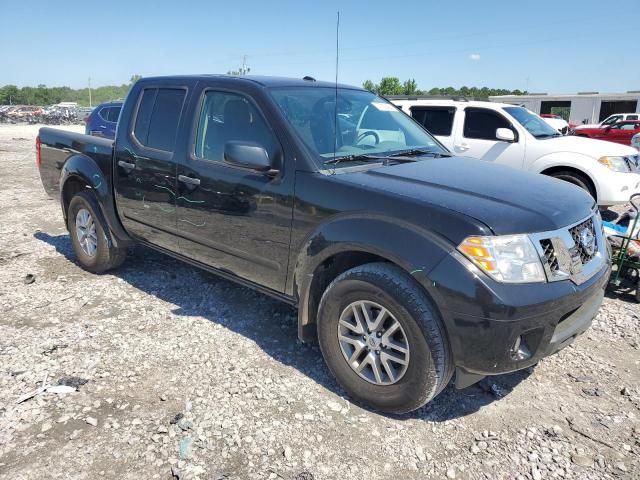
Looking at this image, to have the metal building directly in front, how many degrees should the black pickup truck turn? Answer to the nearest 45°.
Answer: approximately 90° to its left

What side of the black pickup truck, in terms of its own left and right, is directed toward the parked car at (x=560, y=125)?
left

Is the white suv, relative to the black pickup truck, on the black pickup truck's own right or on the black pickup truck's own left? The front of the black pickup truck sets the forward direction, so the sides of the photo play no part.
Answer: on the black pickup truck's own left

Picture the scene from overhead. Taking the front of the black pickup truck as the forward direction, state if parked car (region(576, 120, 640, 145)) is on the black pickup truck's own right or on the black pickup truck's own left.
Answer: on the black pickup truck's own left

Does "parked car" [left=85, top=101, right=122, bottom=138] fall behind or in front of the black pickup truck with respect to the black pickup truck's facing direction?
behind

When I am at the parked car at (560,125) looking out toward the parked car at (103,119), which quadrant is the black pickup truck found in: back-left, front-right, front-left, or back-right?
front-left

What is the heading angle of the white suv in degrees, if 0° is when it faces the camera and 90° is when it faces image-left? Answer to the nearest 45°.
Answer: approximately 315°

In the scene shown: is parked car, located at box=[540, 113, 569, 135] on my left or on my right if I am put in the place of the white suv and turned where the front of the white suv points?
on my left

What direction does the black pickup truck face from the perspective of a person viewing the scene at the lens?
facing the viewer and to the right of the viewer

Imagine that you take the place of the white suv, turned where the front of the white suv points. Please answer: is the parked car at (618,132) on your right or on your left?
on your left

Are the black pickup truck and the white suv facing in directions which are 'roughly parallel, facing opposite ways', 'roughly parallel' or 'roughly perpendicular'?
roughly parallel

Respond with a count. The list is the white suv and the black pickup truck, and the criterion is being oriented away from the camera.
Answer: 0
